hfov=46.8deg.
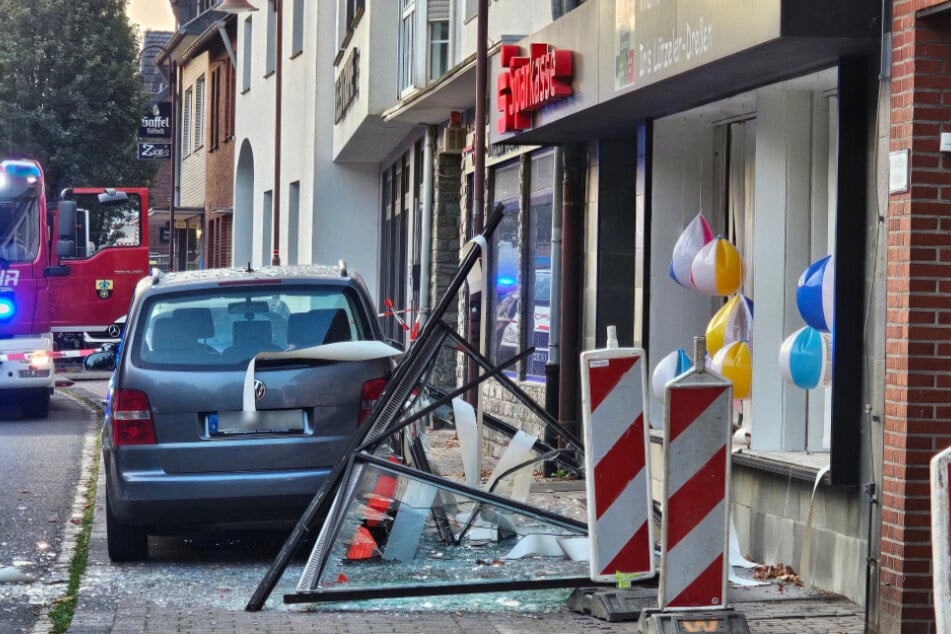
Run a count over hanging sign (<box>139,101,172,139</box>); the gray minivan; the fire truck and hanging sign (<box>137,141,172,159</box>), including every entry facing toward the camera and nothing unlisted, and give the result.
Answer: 3

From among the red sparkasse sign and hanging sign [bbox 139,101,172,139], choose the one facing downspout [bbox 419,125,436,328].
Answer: the hanging sign

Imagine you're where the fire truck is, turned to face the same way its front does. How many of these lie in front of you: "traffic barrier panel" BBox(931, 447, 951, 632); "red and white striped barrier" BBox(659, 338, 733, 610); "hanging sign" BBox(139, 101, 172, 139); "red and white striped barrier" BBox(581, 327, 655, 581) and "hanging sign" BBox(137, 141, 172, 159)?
3

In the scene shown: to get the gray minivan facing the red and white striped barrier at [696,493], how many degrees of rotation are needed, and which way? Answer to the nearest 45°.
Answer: approximately 135° to its right

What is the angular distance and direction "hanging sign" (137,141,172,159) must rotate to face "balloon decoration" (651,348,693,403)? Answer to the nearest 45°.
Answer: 0° — it already faces it

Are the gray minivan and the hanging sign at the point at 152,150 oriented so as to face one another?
yes

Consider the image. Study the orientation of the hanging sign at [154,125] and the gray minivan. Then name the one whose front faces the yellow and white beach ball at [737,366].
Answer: the hanging sign

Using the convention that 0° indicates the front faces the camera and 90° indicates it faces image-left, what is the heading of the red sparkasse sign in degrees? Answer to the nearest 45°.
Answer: approximately 45°

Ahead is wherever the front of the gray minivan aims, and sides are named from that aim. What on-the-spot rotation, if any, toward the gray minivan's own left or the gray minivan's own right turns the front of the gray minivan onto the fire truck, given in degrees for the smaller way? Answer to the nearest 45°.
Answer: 0° — it already faces it

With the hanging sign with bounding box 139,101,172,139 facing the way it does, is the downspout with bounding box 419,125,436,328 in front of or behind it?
in front

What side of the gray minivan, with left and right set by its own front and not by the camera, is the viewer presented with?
back
